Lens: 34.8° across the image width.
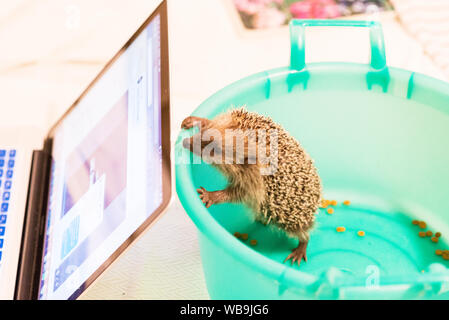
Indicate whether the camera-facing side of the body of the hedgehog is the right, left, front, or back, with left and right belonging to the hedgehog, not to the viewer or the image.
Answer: left
